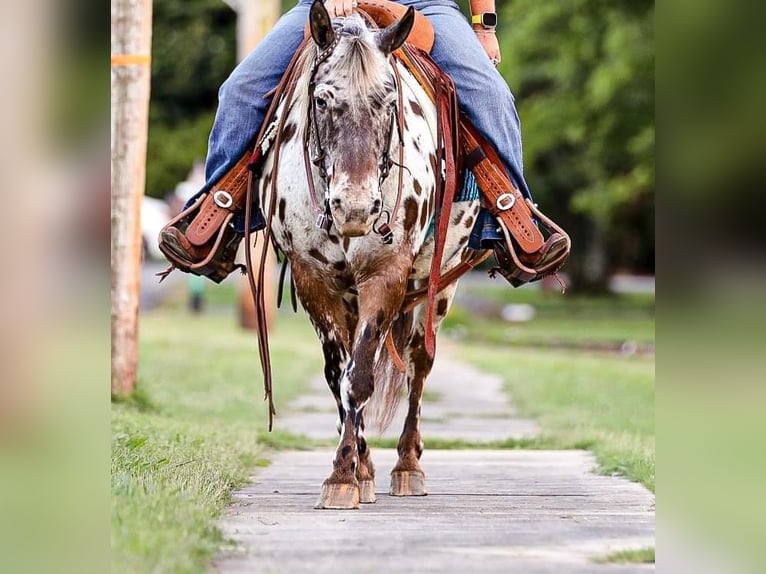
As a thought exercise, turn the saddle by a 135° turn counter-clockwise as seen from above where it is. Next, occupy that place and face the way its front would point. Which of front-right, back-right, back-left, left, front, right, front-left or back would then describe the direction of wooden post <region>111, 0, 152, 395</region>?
left

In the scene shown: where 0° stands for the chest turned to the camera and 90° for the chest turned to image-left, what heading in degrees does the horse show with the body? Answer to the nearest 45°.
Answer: approximately 0°

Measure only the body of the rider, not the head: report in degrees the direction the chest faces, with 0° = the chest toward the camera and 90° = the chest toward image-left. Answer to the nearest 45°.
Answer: approximately 0°
